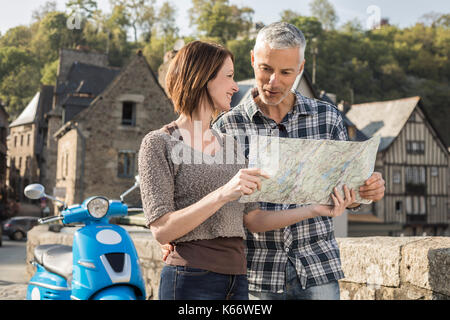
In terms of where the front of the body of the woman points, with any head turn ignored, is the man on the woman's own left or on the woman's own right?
on the woman's own left

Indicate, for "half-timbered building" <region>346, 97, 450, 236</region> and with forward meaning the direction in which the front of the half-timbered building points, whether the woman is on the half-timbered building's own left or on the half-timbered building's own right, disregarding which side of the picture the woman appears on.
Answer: on the half-timbered building's own right

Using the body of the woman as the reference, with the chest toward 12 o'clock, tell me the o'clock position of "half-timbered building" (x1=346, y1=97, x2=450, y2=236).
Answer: The half-timbered building is roughly at 8 o'clock from the woman.

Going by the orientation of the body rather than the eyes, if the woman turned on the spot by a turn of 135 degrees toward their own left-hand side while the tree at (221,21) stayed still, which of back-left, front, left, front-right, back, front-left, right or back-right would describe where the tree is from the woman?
front

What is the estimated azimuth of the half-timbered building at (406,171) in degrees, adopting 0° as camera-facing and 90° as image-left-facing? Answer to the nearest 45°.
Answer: approximately 315°

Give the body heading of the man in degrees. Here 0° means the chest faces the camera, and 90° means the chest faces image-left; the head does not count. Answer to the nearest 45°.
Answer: approximately 0°

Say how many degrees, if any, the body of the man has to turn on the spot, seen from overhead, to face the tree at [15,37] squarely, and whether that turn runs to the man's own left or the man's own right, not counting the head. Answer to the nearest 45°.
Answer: approximately 135° to the man's own right

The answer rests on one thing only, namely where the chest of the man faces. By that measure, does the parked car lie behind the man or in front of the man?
behind
